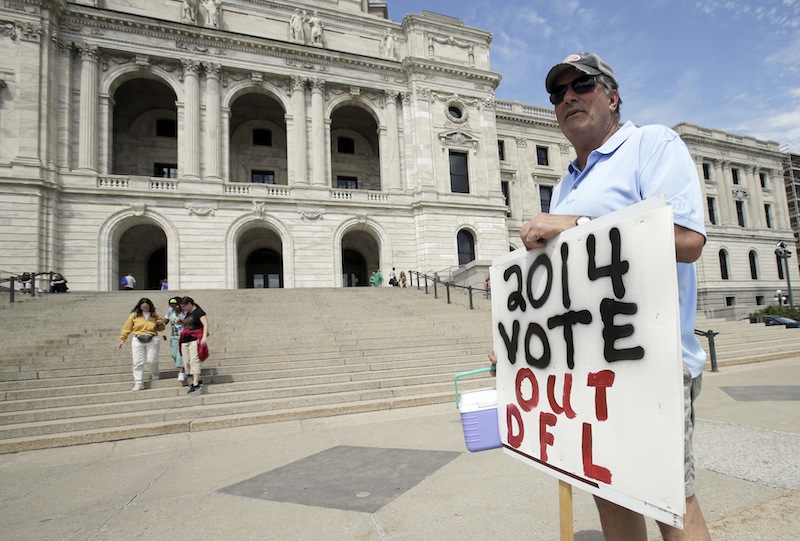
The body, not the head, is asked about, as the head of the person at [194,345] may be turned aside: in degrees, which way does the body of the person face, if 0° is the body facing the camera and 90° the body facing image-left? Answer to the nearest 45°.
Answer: approximately 45°

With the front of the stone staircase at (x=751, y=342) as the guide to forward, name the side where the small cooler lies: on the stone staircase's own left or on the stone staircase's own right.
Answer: on the stone staircase's own right

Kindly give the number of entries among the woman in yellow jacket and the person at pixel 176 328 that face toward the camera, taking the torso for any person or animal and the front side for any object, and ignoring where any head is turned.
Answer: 2

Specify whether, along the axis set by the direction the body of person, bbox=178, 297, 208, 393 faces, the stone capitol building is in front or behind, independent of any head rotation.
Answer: behind

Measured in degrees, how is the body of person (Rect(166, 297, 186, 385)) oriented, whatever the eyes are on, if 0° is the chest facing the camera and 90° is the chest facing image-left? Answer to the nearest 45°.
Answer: approximately 0°

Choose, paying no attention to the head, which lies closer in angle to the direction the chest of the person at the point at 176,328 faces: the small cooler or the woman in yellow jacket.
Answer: the small cooler

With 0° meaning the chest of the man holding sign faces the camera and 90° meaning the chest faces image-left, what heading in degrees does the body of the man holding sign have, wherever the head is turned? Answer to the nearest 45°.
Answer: approximately 45°

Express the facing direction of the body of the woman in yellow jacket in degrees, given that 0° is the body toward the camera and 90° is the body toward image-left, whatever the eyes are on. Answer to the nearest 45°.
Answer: approximately 0°

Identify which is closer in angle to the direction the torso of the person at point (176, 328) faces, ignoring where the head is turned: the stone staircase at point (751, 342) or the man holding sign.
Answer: the man holding sign

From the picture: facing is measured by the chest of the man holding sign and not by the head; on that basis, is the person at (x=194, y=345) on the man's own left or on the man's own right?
on the man's own right
